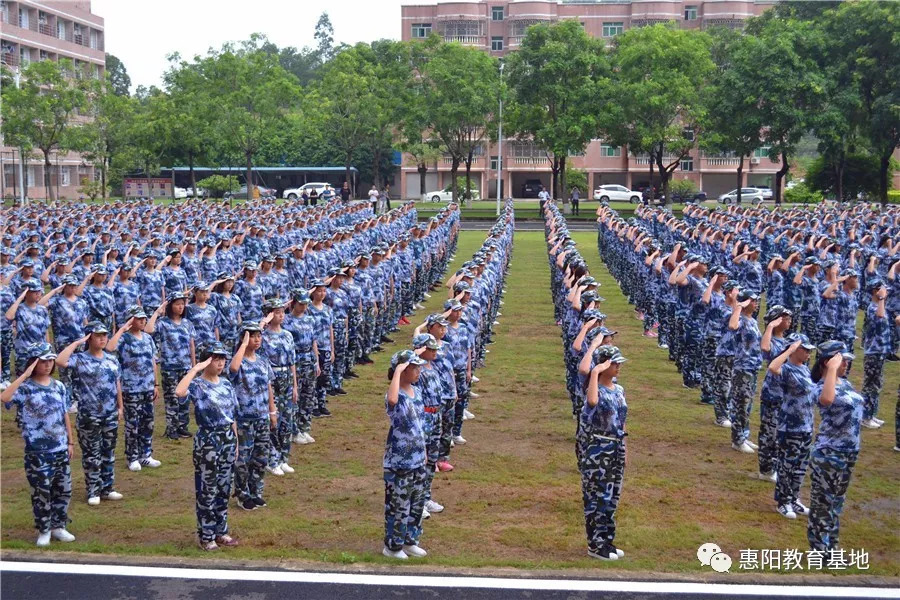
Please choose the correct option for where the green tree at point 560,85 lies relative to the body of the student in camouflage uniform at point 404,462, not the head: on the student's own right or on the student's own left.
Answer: on the student's own left

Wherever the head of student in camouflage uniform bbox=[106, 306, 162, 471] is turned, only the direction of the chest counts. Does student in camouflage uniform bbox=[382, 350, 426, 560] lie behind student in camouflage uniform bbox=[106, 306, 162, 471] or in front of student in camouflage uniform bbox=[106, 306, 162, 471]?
in front

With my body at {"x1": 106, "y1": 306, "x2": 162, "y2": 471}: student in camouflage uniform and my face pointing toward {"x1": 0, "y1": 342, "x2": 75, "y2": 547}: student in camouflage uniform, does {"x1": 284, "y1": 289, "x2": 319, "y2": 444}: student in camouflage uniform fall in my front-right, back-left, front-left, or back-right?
back-left

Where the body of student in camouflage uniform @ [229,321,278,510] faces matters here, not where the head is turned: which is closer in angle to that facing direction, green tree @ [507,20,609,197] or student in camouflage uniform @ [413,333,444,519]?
the student in camouflage uniform

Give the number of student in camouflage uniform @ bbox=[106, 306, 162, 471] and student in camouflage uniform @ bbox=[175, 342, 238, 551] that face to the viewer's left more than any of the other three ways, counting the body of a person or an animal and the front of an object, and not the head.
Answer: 0

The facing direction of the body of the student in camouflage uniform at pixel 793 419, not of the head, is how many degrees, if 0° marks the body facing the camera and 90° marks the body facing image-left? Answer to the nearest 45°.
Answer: approximately 315°

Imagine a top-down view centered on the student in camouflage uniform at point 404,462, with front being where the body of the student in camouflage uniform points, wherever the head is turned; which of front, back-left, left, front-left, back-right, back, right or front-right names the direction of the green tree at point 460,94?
back-left
